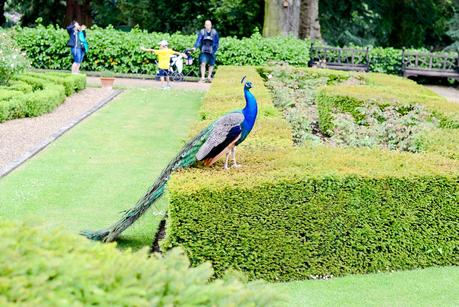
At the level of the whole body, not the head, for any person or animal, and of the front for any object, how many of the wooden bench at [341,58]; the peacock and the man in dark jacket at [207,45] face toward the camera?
2

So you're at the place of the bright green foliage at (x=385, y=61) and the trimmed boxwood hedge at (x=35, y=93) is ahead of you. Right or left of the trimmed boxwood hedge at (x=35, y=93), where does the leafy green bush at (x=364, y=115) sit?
left

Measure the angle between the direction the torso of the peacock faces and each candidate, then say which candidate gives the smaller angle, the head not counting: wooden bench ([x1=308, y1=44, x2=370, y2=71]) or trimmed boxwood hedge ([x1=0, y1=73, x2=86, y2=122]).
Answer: the wooden bench

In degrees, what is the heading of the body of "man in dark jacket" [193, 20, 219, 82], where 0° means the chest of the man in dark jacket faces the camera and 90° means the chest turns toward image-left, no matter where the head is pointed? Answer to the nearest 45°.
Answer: approximately 0°

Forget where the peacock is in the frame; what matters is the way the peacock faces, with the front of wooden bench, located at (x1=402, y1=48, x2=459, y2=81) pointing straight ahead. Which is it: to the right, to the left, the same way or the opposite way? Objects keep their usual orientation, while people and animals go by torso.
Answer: to the left

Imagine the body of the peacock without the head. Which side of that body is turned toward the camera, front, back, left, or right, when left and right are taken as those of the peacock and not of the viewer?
right

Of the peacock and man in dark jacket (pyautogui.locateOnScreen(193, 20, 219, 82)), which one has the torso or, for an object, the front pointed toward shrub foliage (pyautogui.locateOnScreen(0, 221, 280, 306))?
the man in dark jacket

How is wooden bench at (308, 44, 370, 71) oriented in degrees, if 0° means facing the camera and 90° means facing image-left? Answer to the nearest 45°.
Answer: approximately 0°

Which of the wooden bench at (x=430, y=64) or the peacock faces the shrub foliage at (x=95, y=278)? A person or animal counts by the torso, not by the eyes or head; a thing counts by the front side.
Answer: the wooden bench

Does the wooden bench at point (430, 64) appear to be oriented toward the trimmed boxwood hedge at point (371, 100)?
yes

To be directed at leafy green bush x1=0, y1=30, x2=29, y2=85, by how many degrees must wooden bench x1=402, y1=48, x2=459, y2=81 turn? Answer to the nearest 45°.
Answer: approximately 45° to its right

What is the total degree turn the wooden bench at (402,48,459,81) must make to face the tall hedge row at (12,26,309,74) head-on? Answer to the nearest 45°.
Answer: approximately 45° to its right
